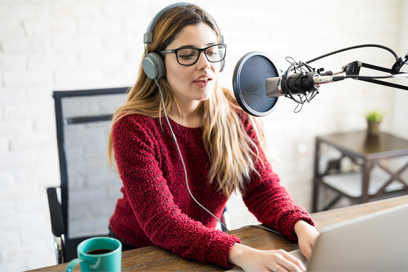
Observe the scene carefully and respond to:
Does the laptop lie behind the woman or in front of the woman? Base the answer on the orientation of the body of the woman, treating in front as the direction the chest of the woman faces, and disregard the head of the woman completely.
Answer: in front

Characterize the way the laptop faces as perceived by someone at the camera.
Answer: facing away from the viewer and to the left of the viewer

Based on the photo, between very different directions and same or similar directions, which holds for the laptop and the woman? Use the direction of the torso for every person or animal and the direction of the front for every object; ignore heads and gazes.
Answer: very different directions

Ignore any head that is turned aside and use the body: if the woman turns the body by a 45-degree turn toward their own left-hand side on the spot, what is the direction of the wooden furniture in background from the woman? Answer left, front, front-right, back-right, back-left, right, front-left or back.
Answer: front-left

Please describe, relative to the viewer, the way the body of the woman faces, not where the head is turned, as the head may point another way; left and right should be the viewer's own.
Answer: facing the viewer and to the right of the viewer

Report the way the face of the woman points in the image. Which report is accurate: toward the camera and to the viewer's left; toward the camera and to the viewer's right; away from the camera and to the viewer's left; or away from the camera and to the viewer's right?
toward the camera and to the viewer's right

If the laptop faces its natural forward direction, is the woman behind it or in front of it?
in front
